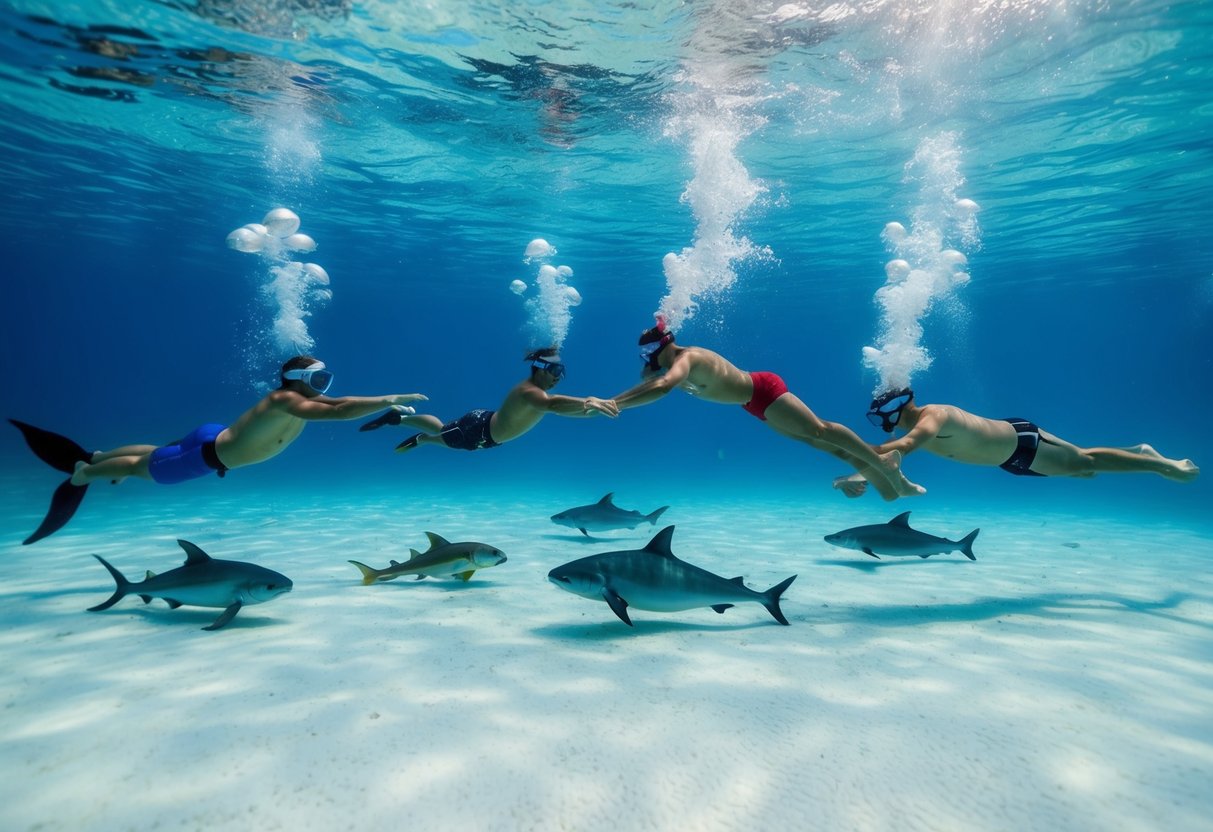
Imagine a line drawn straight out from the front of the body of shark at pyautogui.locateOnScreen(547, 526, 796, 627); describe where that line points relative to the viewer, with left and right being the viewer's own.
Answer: facing to the left of the viewer

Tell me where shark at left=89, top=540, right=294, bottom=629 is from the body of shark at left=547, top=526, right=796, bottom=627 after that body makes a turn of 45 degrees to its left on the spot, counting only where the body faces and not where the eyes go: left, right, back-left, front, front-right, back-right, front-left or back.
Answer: front-right

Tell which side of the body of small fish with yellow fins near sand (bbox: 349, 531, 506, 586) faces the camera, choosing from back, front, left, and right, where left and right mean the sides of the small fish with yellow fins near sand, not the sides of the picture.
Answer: right

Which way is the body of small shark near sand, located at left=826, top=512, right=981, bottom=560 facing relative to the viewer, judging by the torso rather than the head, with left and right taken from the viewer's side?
facing to the left of the viewer

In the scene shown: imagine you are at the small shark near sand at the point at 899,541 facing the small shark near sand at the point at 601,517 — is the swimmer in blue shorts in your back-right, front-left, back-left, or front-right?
front-left

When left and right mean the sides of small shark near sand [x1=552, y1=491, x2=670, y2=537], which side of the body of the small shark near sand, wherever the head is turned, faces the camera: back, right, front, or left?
left

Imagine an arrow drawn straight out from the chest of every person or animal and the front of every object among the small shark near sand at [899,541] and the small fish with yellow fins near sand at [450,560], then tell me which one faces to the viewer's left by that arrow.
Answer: the small shark near sand at [899,541]

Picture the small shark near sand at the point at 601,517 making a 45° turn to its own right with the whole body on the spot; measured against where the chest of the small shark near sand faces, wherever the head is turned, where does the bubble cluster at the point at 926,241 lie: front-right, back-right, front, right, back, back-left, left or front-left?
right

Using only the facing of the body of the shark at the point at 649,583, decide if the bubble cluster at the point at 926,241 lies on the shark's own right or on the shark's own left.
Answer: on the shark's own right

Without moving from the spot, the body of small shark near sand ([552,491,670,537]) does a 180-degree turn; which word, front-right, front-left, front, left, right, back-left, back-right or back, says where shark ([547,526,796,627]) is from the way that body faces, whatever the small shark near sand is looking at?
right

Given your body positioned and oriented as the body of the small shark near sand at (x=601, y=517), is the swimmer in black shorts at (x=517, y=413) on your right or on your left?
on your left

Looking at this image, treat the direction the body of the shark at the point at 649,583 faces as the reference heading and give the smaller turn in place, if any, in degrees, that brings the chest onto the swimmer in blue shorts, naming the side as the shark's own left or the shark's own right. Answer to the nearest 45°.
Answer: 0° — it already faces them

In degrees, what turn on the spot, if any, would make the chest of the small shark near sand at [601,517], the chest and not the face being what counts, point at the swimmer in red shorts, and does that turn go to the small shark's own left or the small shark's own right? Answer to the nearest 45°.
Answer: approximately 135° to the small shark's own left

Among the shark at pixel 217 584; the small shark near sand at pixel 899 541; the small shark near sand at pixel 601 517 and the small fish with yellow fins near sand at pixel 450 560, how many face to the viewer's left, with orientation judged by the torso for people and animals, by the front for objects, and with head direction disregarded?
2

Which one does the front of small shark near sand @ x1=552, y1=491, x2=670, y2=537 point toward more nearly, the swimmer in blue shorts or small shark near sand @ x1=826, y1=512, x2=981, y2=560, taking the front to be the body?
the swimmer in blue shorts

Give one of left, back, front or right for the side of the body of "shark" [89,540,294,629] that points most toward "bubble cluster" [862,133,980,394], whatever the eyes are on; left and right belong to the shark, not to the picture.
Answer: front
